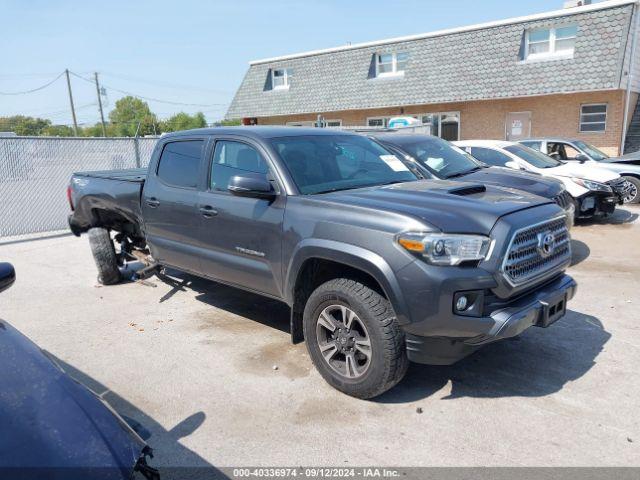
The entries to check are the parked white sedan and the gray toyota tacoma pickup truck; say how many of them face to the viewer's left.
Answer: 0

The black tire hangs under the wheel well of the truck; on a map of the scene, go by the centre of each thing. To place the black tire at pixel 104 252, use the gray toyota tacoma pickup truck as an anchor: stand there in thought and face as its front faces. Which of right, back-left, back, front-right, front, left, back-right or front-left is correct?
back

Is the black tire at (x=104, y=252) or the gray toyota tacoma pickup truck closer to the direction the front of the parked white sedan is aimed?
the gray toyota tacoma pickup truck

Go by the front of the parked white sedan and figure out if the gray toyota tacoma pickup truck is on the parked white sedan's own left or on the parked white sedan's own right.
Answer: on the parked white sedan's own right

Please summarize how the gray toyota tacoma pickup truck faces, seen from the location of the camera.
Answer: facing the viewer and to the right of the viewer

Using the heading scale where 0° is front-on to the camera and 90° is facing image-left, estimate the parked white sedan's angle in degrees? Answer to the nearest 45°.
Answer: approximately 315°

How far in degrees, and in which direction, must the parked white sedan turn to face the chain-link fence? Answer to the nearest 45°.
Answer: approximately 135° to its right

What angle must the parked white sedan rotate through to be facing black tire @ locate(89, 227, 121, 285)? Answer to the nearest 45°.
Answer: approximately 90° to its right

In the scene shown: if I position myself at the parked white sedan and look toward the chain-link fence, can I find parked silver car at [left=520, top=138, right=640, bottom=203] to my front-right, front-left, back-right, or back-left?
back-right
